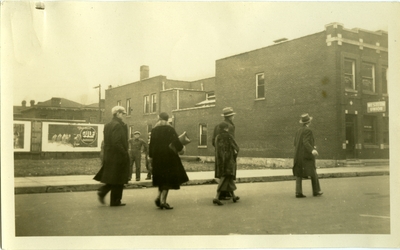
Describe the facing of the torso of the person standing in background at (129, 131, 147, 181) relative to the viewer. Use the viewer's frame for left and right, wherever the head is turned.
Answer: facing the viewer

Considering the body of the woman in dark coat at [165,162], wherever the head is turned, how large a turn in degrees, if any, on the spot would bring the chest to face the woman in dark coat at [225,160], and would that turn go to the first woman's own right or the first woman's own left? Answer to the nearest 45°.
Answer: approximately 45° to the first woman's own right

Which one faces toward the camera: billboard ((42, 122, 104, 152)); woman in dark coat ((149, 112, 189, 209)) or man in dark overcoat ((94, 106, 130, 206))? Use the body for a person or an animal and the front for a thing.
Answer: the billboard

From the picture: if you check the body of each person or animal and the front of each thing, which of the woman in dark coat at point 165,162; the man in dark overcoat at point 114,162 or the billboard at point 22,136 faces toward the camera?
the billboard

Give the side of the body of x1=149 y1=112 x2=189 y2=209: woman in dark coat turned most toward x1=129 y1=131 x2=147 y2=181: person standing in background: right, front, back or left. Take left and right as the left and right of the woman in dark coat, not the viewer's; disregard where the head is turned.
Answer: left

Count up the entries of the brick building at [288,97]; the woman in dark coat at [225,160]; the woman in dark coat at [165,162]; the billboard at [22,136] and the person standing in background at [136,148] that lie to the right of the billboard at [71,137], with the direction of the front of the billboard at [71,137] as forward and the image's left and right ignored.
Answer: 1

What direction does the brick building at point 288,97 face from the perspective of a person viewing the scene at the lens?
facing the viewer and to the right of the viewer

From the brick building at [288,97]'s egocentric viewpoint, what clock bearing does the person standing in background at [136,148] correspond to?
The person standing in background is roughly at 2 o'clock from the brick building.

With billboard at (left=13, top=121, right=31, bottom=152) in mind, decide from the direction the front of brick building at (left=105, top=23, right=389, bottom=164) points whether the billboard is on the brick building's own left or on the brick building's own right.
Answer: on the brick building's own right

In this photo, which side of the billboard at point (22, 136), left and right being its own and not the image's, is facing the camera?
front

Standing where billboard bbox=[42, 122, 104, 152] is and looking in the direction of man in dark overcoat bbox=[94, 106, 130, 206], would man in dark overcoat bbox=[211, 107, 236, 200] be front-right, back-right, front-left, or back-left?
front-left

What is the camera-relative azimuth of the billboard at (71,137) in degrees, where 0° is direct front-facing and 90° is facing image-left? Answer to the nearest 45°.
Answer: approximately 0°

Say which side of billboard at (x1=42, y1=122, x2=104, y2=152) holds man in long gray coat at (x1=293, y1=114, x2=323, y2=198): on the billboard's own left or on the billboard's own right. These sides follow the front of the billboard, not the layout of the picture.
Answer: on the billboard's own left

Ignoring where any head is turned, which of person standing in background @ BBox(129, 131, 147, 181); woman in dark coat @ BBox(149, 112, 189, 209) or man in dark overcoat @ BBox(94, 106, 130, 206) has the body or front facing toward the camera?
the person standing in background

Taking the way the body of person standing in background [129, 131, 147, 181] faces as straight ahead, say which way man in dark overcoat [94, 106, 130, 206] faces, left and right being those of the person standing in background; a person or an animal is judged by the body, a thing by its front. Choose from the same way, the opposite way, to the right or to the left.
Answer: to the left

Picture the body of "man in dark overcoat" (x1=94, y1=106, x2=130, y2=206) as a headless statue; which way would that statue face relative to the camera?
to the viewer's right

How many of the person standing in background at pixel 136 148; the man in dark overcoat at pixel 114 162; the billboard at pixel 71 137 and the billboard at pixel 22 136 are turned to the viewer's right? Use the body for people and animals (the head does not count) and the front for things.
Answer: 1
